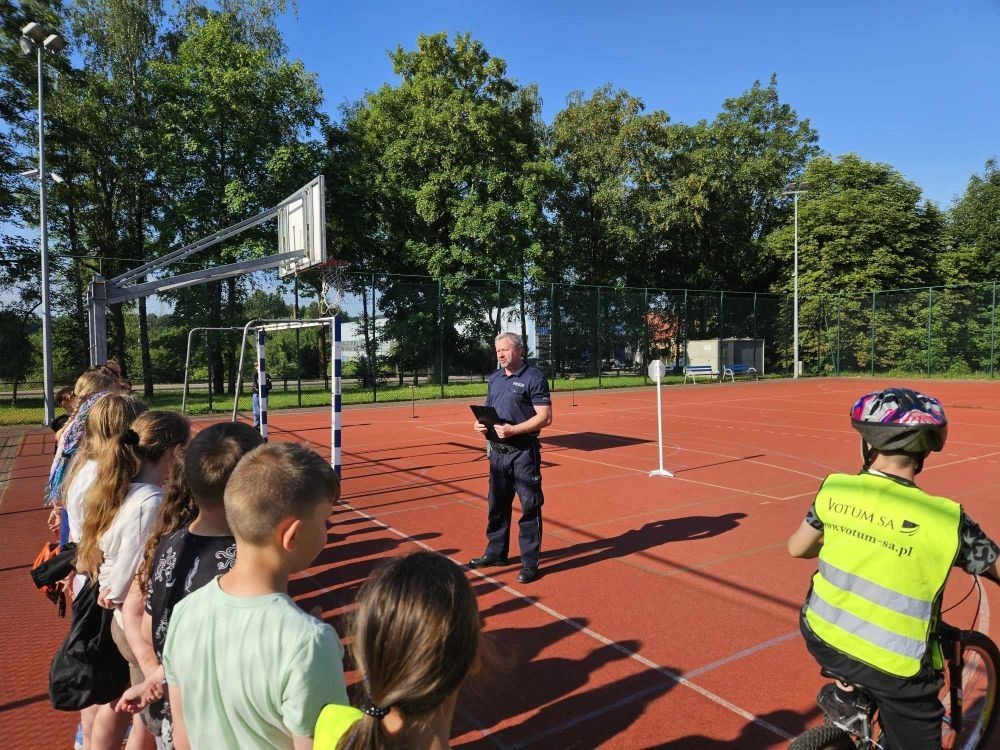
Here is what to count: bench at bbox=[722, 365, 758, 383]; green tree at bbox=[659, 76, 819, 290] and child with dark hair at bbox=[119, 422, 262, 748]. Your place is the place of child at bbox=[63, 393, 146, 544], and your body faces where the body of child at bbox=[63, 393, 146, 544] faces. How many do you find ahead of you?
2

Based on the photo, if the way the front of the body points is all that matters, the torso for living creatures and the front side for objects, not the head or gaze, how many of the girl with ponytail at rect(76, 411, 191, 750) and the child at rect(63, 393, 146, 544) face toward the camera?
0

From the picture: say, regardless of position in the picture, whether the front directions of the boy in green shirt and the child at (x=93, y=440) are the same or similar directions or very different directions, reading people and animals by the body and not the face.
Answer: same or similar directions

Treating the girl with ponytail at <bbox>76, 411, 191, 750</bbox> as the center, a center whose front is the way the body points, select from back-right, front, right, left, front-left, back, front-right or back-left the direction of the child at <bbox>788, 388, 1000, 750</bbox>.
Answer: right

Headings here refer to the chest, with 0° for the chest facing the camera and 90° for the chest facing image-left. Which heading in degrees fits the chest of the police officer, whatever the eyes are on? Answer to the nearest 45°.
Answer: approximately 45°

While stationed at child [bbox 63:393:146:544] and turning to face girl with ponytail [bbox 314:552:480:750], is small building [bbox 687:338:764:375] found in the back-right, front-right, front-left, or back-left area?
back-left

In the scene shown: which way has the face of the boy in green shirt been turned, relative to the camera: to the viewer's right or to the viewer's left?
to the viewer's right

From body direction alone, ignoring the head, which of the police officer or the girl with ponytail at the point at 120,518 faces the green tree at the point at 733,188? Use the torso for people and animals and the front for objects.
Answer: the girl with ponytail

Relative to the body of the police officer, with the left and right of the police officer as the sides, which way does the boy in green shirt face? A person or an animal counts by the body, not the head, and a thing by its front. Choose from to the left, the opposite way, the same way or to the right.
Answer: the opposite way

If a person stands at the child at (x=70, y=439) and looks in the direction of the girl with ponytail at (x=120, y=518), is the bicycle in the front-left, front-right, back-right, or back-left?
front-left

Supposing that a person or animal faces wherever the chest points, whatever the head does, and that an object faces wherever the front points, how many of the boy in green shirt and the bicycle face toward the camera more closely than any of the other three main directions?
0

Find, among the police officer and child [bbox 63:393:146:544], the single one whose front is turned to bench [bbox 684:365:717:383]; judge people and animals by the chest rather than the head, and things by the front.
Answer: the child

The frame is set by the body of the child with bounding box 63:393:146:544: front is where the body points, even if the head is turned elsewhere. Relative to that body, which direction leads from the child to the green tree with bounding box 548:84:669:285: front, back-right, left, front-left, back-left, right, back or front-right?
front

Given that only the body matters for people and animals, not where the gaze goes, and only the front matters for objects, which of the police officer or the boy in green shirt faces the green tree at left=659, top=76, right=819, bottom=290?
the boy in green shirt

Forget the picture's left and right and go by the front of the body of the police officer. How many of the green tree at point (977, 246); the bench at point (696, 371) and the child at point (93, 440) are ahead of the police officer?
1

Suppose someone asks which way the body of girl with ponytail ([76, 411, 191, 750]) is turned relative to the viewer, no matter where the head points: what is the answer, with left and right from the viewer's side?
facing away from the viewer and to the right of the viewer

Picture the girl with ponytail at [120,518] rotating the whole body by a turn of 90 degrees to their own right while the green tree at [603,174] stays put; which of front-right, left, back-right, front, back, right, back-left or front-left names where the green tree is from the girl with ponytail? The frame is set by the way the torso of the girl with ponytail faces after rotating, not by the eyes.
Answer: left

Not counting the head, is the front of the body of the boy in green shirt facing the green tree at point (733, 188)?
yes
